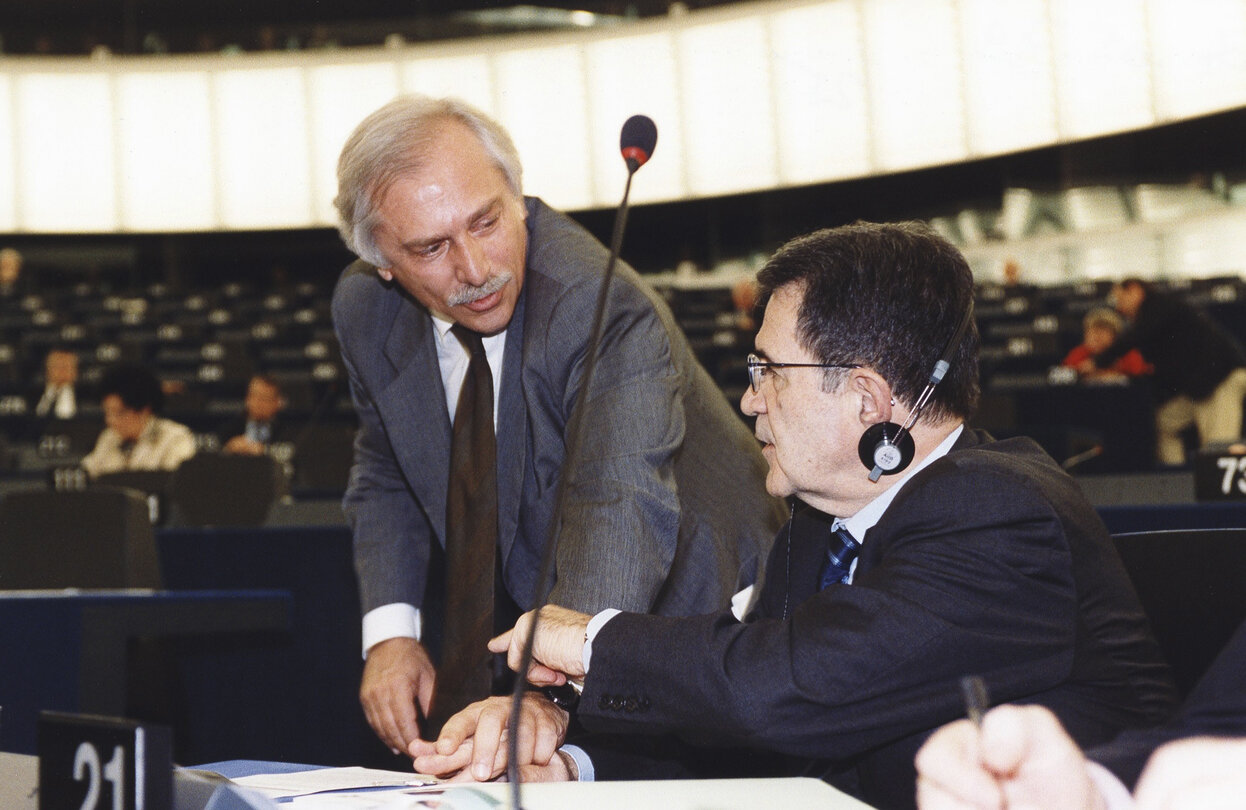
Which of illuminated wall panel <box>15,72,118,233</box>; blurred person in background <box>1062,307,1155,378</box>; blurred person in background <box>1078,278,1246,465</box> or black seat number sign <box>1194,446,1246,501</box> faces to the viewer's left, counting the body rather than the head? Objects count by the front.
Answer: blurred person in background <box>1078,278,1246,465</box>

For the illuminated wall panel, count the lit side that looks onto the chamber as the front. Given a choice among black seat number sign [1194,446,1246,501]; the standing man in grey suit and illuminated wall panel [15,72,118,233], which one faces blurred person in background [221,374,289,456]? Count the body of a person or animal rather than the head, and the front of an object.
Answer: the illuminated wall panel

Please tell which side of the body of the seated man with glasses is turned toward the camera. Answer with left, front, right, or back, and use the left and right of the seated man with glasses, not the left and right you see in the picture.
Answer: left

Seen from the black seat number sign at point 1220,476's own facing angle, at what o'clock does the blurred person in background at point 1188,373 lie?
The blurred person in background is roughly at 6 o'clock from the black seat number sign.

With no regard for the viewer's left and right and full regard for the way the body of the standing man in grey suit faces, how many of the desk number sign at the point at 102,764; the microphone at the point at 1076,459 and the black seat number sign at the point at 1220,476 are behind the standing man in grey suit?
2

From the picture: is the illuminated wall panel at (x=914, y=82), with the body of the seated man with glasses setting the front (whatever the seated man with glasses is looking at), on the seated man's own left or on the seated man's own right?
on the seated man's own right

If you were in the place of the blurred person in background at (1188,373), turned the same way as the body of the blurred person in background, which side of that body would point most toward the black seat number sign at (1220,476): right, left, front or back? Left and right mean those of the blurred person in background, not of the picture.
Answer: left

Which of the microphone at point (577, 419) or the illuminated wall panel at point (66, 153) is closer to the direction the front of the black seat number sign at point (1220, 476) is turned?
the microphone

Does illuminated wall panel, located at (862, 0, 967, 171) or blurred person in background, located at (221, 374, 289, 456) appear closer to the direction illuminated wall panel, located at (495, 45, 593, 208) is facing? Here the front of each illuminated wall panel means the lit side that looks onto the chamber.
the blurred person in background

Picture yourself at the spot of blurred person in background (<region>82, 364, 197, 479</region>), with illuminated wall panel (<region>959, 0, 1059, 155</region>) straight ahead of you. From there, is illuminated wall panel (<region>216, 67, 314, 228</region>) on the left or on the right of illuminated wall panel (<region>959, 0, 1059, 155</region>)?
left

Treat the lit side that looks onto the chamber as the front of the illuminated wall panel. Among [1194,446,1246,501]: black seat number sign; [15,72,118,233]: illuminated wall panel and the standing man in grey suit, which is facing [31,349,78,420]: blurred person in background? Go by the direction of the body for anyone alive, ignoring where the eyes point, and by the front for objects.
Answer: the illuminated wall panel
